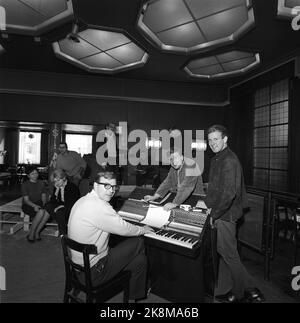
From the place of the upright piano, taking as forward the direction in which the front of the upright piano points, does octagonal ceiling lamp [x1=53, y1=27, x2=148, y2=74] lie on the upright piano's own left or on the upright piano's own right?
on the upright piano's own right

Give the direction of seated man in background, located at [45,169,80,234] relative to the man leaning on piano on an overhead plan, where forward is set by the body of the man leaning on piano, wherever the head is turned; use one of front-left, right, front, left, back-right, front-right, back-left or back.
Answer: right

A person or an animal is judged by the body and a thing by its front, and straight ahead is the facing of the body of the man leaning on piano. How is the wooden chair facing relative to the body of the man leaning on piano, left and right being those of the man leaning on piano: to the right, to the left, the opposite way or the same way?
the opposite way

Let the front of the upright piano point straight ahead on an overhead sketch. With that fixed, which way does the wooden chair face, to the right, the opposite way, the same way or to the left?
the opposite way

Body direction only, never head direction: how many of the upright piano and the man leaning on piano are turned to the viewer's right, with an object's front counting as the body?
0

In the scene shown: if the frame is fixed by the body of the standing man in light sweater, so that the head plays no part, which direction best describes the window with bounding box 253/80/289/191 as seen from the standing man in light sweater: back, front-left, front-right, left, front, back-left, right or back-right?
back-left

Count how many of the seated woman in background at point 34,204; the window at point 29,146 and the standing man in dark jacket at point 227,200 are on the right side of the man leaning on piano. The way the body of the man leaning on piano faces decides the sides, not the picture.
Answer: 2
